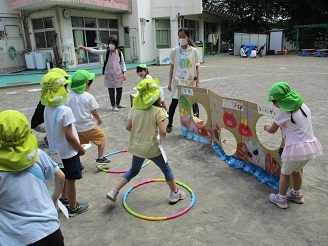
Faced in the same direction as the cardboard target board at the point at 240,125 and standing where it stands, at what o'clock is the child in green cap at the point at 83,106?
The child in green cap is roughly at 1 o'clock from the cardboard target board.

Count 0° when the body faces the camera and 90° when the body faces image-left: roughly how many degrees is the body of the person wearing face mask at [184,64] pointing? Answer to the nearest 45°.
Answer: approximately 0°

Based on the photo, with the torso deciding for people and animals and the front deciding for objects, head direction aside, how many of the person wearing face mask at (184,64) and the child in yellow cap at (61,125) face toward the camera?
1

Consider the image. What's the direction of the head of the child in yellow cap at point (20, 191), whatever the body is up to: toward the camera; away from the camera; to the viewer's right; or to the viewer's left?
away from the camera

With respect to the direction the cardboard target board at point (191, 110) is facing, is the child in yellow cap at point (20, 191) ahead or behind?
ahead

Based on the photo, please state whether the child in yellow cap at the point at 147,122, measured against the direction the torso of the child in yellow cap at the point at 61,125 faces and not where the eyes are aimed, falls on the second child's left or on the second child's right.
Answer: on the second child's right

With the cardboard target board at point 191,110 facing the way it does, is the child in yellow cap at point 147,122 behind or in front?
in front

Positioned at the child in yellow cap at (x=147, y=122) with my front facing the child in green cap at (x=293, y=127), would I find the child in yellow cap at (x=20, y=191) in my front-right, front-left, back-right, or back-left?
back-right

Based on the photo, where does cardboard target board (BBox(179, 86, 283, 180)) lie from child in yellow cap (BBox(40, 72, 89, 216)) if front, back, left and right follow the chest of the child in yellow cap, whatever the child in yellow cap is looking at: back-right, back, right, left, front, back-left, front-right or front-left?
front-right

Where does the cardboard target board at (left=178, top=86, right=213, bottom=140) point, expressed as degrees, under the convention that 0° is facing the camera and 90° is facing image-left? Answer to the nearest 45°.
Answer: approximately 45°

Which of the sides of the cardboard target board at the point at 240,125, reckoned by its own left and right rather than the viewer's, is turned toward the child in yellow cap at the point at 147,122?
front

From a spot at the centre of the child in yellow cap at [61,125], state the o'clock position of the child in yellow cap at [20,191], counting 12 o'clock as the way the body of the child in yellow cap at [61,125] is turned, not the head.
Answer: the child in yellow cap at [20,191] is roughly at 5 o'clock from the child in yellow cap at [61,125].

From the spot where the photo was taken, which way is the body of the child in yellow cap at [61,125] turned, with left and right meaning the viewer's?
facing away from the viewer and to the right of the viewer

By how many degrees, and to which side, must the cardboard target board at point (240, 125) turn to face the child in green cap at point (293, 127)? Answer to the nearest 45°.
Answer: approximately 90° to its left
